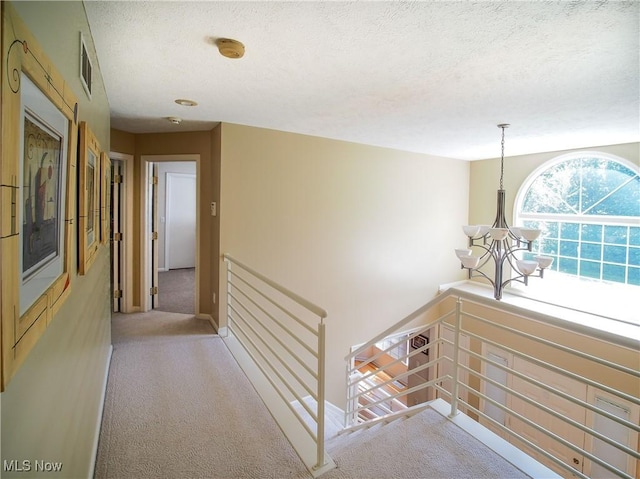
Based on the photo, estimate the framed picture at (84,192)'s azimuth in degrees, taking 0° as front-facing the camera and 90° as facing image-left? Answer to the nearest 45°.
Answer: approximately 270°

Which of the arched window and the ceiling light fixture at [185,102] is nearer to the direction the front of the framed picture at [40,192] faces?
the arched window

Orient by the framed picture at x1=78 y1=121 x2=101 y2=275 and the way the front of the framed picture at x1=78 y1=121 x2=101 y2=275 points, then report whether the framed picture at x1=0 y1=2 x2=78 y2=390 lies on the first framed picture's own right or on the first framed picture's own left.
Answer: on the first framed picture's own right

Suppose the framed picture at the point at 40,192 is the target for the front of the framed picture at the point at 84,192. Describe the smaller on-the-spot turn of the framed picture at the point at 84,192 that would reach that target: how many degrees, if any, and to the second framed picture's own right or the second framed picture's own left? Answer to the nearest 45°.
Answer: approximately 90° to the second framed picture's own right

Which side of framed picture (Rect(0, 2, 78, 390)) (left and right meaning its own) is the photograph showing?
right
